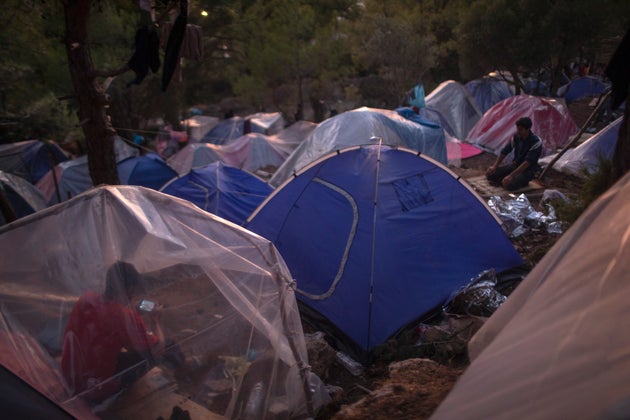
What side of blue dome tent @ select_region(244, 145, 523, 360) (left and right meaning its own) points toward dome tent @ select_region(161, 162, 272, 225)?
right

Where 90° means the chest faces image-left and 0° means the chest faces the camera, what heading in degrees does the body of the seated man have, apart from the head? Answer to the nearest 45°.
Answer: approximately 45°

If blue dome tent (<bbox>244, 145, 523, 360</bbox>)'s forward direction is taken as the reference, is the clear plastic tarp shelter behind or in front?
in front

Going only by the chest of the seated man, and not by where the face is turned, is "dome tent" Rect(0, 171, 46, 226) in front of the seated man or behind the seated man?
in front

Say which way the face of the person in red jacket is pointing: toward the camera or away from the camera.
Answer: away from the camera

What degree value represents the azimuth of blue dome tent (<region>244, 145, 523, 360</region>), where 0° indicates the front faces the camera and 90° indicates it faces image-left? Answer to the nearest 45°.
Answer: approximately 45°

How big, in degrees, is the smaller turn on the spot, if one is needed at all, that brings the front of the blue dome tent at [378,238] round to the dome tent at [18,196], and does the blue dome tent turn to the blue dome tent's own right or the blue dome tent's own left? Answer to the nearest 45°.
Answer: approximately 90° to the blue dome tent's own right

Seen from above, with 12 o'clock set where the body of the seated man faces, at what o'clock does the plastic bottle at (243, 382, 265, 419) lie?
The plastic bottle is roughly at 11 o'clock from the seated man.

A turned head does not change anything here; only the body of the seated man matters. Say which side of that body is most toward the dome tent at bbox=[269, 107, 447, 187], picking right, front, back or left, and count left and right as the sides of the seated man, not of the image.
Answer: right

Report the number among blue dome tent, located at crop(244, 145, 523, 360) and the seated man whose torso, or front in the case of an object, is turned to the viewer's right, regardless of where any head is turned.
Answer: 0

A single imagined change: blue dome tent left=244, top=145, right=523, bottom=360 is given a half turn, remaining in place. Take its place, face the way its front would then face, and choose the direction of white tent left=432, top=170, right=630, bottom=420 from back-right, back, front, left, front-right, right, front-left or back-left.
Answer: back-right
